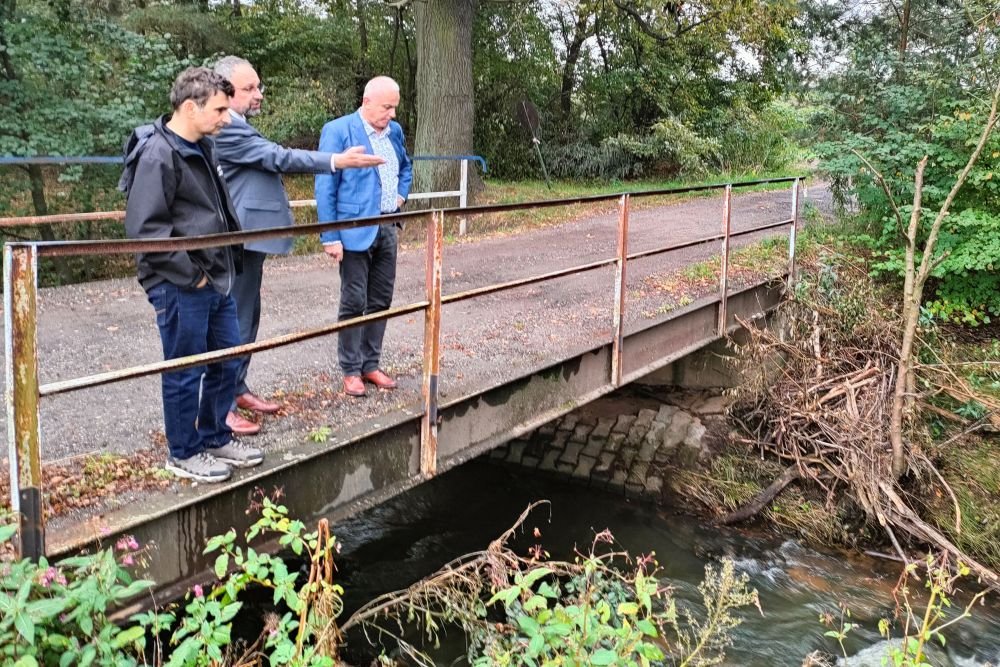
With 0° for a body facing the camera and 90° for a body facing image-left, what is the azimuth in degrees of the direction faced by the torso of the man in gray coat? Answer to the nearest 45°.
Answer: approximately 270°

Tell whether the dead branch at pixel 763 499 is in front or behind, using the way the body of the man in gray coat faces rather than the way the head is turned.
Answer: in front

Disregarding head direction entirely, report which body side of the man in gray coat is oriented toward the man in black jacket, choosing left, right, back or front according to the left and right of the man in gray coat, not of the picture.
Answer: right

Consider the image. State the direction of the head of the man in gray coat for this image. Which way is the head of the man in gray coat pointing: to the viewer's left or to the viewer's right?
to the viewer's right

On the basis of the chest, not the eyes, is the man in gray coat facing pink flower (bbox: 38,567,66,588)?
no

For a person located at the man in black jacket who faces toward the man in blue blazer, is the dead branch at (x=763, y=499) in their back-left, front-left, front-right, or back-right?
front-right

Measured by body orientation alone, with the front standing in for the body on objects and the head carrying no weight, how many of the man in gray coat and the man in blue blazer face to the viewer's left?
0

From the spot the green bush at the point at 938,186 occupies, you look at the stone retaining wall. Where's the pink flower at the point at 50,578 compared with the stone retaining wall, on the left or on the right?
left

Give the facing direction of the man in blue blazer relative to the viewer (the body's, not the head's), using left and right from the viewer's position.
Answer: facing the viewer and to the right of the viewer

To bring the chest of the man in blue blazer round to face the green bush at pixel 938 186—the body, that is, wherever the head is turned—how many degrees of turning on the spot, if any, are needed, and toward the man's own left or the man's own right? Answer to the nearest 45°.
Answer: approximately 90° to the man's own left

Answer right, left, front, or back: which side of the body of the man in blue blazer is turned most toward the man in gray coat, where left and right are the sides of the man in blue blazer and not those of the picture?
right

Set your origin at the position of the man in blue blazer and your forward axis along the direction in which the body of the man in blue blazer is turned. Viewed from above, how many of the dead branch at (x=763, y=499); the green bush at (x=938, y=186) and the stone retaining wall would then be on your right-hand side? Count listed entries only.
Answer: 0

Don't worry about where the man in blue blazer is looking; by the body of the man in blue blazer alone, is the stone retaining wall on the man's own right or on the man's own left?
on the man's own left

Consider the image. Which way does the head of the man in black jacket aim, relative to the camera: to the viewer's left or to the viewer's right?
to the viewer's right
